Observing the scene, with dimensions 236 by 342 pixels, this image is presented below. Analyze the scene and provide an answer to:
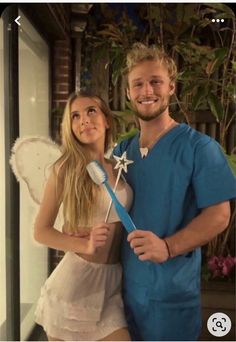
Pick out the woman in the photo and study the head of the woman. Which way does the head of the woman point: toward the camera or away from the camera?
toward the camera

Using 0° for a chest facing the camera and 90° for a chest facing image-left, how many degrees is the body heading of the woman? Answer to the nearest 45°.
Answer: approximately 315°

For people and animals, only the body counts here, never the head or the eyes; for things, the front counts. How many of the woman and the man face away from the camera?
0

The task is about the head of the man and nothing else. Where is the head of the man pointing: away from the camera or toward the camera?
toward the camera

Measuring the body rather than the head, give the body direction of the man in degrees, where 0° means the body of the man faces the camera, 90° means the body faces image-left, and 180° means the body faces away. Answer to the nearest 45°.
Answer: approximately 45°
